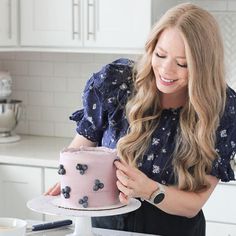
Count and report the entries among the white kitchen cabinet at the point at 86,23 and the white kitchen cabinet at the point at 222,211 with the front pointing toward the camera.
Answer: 2

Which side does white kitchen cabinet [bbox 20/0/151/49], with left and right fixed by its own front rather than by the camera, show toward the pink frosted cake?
front

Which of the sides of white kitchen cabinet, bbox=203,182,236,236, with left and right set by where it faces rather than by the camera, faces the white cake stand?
front

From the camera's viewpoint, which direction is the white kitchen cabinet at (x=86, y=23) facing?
toward the camera

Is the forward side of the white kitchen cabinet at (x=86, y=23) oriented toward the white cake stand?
yes

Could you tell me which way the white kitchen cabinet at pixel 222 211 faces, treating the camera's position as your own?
facing the viewer

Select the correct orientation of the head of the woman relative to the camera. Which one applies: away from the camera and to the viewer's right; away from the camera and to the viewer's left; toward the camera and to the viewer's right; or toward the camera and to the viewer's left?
toward the camera and to the viewer's left
